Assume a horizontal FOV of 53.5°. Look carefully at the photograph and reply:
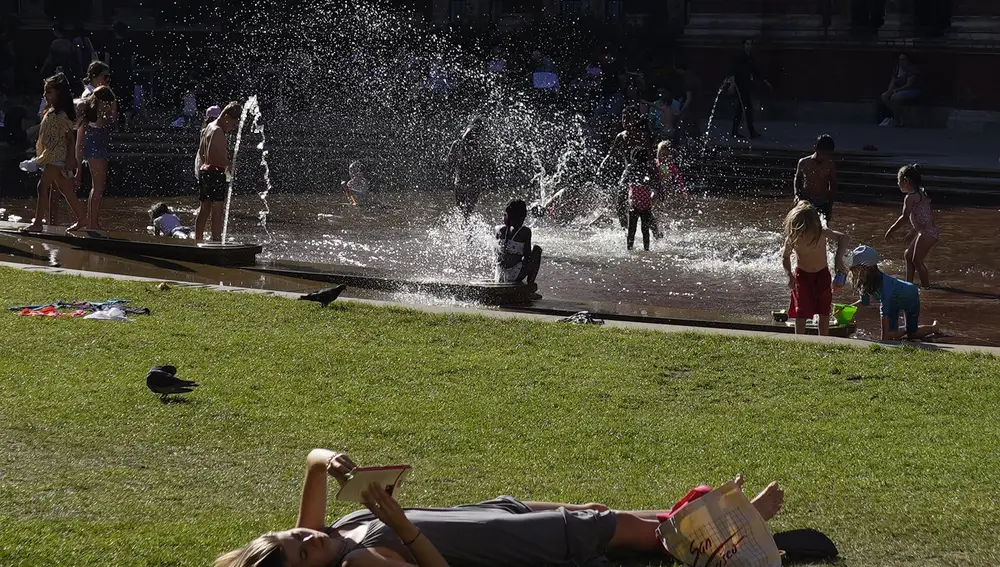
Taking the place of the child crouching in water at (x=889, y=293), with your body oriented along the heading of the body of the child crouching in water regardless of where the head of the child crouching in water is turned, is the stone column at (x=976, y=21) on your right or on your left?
on your right

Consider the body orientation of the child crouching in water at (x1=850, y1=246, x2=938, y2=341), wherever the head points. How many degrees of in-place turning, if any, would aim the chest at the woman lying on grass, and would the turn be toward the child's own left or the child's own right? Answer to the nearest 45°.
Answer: approximately 90° to the child's own left

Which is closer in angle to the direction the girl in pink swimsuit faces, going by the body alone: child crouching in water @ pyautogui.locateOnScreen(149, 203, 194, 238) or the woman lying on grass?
the child crouching in water

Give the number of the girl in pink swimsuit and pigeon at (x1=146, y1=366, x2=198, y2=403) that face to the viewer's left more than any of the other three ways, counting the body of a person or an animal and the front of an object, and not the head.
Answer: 2

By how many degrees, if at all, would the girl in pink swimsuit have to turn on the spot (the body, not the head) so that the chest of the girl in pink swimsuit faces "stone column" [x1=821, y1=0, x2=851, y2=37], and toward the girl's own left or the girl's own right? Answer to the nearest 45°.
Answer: approximately 90° to the girl's own right

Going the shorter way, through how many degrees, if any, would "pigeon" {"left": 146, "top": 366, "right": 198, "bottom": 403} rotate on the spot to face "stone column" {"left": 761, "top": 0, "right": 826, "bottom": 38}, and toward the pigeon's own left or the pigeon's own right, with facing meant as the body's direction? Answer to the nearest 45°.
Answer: approximately 135° to the pigeon's own right

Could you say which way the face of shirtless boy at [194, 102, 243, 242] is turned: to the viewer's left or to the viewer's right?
to the viewer's right

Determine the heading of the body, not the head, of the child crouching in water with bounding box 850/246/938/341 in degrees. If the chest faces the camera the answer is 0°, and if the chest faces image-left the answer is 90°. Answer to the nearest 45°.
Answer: approximately 90°

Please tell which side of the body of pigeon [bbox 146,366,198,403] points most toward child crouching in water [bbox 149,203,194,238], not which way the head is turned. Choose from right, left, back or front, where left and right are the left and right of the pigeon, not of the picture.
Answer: right

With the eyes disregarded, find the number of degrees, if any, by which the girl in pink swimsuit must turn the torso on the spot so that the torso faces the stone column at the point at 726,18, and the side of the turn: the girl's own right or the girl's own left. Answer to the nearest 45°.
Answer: approximately 90° to the girl's own right

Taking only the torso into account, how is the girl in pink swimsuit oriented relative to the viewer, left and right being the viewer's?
facing to the left of the viewer

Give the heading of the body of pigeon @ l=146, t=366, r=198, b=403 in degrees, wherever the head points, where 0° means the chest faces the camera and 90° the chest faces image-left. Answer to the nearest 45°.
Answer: approximately 90°
